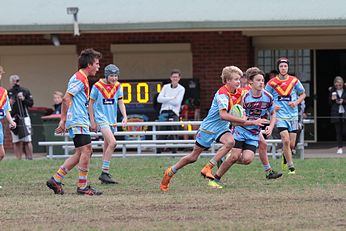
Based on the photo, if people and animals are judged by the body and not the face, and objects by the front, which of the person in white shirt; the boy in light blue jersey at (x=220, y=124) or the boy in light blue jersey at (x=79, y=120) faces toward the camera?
the person in white shirt

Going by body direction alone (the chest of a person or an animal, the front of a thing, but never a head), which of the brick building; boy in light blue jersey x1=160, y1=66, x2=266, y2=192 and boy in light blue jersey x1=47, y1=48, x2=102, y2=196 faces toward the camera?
the brick building

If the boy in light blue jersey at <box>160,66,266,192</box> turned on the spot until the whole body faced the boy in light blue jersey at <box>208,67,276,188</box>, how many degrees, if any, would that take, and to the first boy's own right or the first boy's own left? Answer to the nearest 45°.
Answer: approximately 45° to the first boy's own left

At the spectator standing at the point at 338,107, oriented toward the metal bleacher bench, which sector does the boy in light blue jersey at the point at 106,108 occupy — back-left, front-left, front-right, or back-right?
front-left

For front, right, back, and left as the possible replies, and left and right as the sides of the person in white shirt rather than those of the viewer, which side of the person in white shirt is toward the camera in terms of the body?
front

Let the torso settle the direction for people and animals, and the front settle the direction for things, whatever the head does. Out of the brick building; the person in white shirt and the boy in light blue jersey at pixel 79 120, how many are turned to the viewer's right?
1

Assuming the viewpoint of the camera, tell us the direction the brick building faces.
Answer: facing the viewer

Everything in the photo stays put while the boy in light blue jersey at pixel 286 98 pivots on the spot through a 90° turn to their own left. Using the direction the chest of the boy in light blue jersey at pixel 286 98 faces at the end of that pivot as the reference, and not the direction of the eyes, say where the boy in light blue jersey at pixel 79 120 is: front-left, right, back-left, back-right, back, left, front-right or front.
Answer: back-right

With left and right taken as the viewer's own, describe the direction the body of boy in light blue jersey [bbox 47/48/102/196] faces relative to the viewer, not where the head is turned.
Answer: facing to the right of the viewer

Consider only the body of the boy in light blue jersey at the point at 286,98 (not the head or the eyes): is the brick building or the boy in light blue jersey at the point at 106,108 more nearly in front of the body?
the boy in light blue jersey

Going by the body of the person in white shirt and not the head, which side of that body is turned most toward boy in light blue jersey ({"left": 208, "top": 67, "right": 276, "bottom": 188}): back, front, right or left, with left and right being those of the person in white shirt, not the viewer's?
front

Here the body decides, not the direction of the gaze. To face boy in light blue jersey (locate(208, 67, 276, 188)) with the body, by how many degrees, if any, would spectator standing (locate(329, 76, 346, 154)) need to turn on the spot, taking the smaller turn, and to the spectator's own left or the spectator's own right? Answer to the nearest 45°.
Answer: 0° — they already face them
